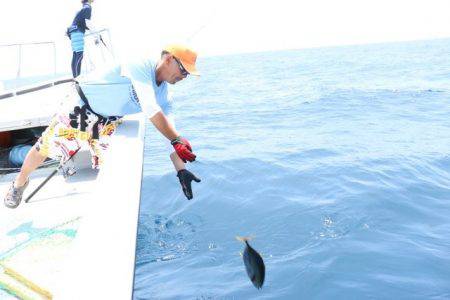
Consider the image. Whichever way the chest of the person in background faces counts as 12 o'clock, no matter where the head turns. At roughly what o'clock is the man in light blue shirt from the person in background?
The man in light blue shirt is roughly at 3 o'clock from the person in background.

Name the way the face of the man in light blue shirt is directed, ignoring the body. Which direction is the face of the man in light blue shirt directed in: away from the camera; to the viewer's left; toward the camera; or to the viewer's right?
to the viewer's right

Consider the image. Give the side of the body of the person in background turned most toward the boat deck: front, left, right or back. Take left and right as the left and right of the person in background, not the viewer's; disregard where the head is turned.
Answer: right

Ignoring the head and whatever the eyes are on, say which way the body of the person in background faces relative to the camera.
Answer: to the viewer's right
